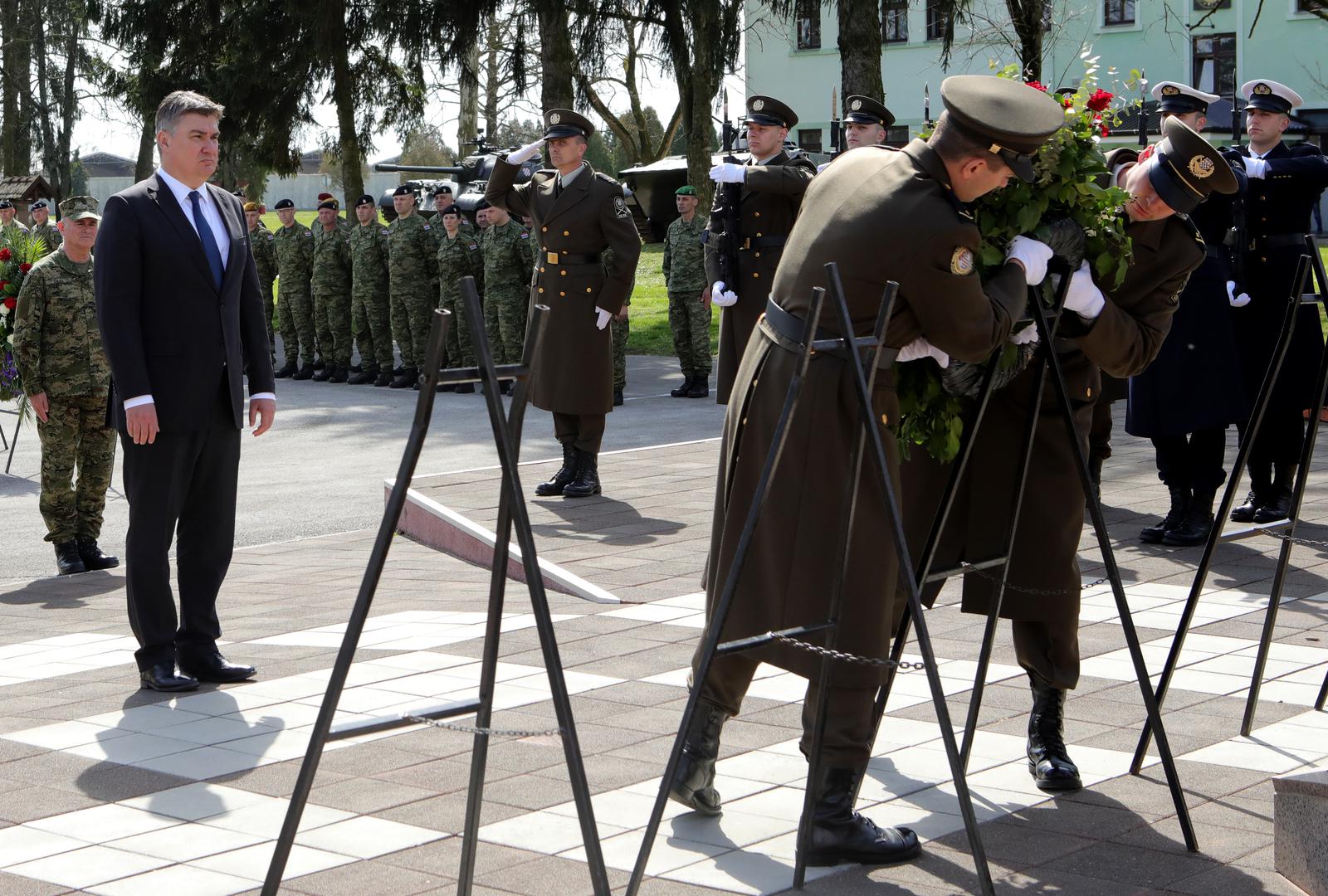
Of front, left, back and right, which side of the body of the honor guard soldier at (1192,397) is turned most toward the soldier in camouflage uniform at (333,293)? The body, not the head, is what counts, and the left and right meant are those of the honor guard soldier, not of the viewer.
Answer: right

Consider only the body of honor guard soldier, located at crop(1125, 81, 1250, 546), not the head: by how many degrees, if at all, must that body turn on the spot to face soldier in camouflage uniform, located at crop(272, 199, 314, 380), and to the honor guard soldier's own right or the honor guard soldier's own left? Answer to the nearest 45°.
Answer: approximately 90° to the honor guard soldier's own right

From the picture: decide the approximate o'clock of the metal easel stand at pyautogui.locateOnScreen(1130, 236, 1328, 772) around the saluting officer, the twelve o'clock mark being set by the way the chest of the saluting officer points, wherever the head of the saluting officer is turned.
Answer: The metal easel stand is roughly at 10 o'clock from the saluting officer.

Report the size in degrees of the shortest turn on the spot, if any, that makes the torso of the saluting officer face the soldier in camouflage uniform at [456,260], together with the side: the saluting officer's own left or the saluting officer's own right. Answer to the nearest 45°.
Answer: approximately 135° to the saluting officer's own right

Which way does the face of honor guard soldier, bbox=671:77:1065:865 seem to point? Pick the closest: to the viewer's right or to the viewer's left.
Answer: to the viewer's right

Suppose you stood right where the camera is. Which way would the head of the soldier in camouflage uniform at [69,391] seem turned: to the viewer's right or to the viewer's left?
to the viewer's right

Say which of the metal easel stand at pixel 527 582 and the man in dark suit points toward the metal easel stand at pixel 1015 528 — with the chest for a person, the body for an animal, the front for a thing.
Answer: the man in dark suit

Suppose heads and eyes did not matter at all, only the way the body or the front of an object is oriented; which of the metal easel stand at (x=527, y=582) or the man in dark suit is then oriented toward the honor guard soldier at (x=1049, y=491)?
the man in dark suit

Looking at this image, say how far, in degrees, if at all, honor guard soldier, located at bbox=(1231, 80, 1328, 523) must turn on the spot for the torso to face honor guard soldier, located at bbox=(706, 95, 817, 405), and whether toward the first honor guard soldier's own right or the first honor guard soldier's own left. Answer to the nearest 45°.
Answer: approximately 45° to the first honor guard soldier's own right

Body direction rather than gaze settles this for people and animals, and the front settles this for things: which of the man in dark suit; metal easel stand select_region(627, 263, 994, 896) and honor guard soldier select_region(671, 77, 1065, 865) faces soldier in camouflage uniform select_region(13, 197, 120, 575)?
the metal easel stand
